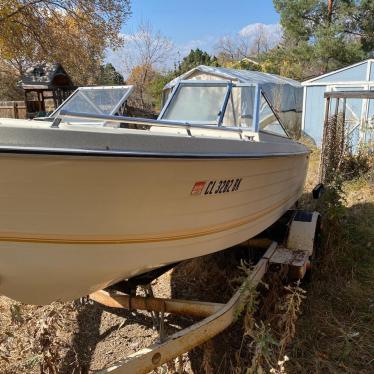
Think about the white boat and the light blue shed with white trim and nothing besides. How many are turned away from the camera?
0

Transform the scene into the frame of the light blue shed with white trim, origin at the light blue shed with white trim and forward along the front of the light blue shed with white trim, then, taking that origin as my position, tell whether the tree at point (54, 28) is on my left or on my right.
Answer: on my right

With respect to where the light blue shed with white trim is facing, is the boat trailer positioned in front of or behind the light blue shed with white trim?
in front

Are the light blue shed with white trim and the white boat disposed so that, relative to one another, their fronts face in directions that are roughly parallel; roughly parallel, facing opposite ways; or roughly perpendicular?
roughly parallel

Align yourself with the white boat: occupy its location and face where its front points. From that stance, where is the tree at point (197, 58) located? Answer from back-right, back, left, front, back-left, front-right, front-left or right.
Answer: back-right

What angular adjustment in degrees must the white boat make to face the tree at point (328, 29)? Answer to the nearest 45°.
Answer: approximately 180°

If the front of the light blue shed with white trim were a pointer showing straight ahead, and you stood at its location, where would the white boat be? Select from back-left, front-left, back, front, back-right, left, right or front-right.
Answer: front

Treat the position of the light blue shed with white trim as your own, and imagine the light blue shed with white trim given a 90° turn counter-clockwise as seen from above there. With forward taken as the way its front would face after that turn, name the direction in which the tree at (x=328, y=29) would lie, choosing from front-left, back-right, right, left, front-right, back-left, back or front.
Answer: left

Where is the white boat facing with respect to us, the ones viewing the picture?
facing the viewer and to the left of the viewer

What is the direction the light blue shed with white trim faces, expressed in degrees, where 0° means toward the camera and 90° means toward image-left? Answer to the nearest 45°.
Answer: approximately 0°

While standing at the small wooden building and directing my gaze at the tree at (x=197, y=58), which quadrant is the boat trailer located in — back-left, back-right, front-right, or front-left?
back-right

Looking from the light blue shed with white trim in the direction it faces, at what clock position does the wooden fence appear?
The wooden fence is roughly at 3 o'clock from the light blue shed with white trim.

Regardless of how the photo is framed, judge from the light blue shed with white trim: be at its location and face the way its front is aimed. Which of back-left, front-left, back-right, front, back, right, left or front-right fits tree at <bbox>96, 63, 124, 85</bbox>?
back-right

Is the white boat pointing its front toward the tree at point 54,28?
no

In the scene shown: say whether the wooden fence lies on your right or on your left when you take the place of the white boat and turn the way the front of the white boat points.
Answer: on your right
